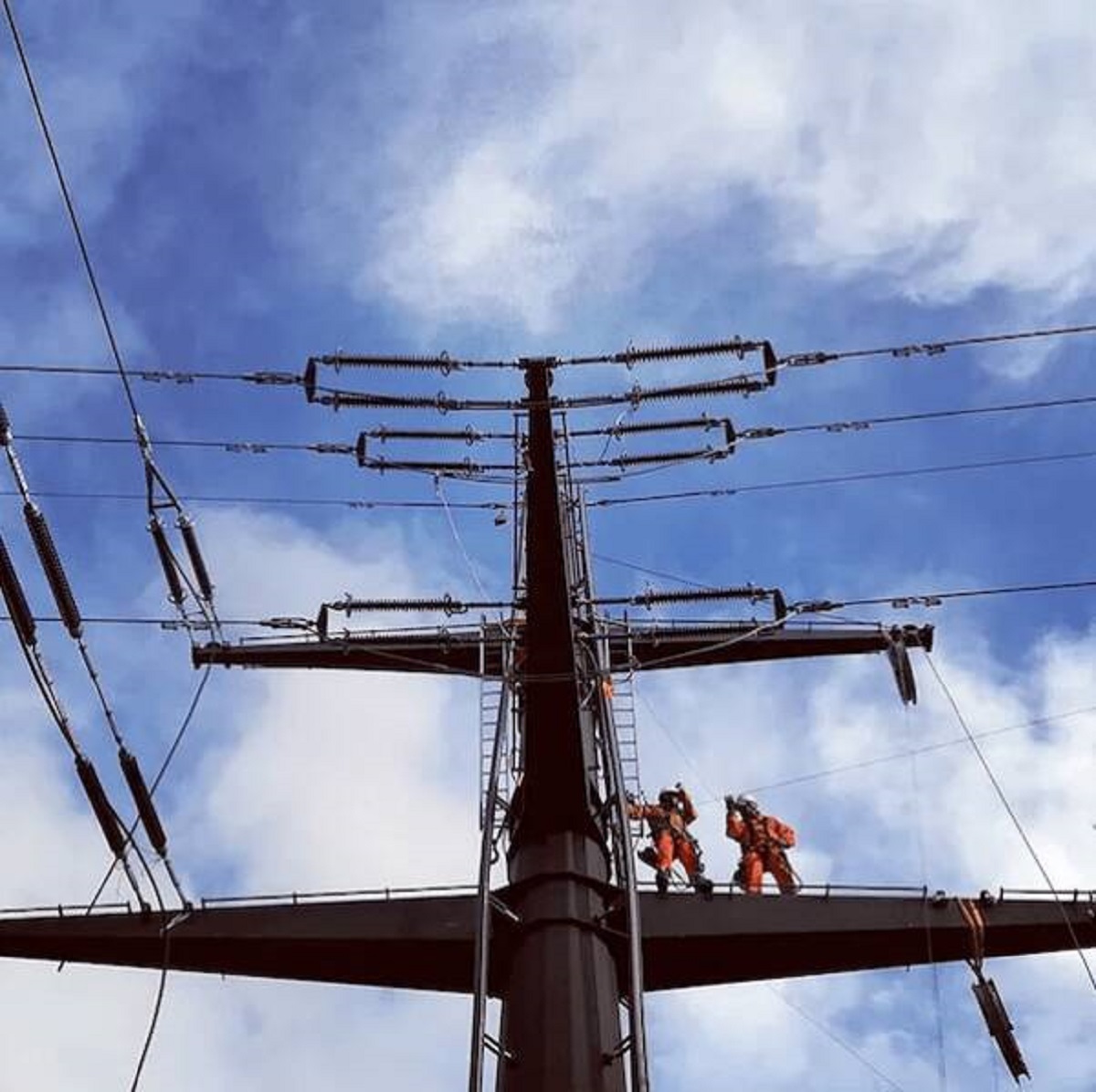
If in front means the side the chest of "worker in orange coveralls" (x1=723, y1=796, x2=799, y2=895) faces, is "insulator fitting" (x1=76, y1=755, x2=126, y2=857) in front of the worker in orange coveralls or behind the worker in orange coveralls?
in front

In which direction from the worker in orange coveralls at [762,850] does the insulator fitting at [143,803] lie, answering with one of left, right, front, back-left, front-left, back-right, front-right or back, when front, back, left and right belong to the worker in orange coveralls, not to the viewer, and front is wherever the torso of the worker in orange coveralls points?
front

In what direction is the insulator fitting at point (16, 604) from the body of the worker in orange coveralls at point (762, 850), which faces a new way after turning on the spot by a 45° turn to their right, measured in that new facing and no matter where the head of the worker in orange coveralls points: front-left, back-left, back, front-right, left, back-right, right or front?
front-left

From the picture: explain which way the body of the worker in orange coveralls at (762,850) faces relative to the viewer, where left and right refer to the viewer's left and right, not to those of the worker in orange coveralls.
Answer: facing the viewer and to the left of the viewer
